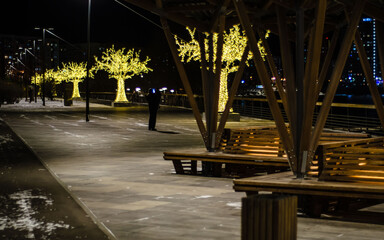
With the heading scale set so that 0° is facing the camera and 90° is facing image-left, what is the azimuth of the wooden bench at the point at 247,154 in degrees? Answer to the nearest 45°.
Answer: approximately 0°

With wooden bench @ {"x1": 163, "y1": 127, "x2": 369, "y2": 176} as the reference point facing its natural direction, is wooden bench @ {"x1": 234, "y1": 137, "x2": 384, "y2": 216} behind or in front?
in front

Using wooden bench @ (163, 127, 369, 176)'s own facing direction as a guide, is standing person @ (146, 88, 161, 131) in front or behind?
behind

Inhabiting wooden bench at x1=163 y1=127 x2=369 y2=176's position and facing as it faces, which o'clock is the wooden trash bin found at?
The wooden trash bin is roughly at 12 o'clock from the wooden bench.
